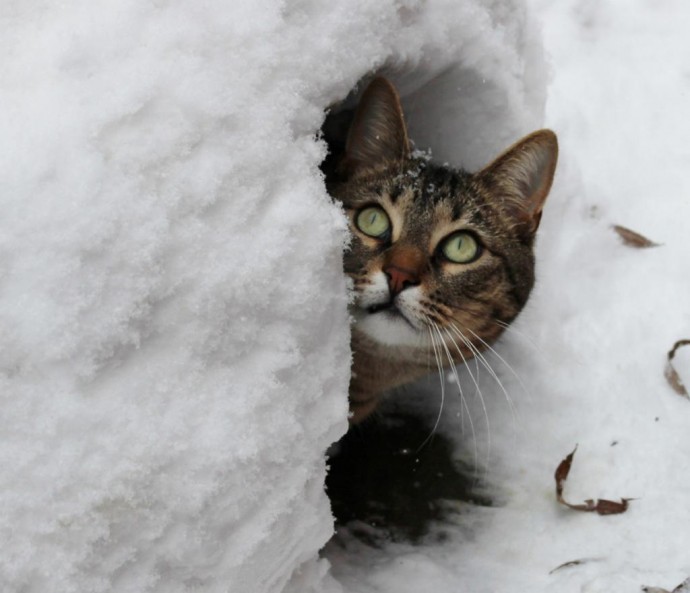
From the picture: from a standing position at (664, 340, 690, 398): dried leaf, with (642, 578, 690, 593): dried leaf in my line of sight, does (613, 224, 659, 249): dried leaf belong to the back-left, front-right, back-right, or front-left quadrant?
back-right

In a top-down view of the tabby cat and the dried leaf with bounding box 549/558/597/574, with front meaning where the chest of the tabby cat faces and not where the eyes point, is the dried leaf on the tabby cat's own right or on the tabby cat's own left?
on the tabby cat's own left

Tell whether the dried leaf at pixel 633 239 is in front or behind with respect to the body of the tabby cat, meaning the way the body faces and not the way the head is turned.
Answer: behind

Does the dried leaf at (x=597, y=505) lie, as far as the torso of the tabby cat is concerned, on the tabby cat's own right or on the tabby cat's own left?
on the tabby cat's own left

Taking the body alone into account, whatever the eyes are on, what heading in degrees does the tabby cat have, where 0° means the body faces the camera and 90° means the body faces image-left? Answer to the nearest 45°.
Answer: approximately 0°

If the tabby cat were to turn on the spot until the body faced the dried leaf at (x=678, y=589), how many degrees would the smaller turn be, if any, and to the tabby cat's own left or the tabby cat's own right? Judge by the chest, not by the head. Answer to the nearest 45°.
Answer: approximately 90° to the tabby cat's own left
